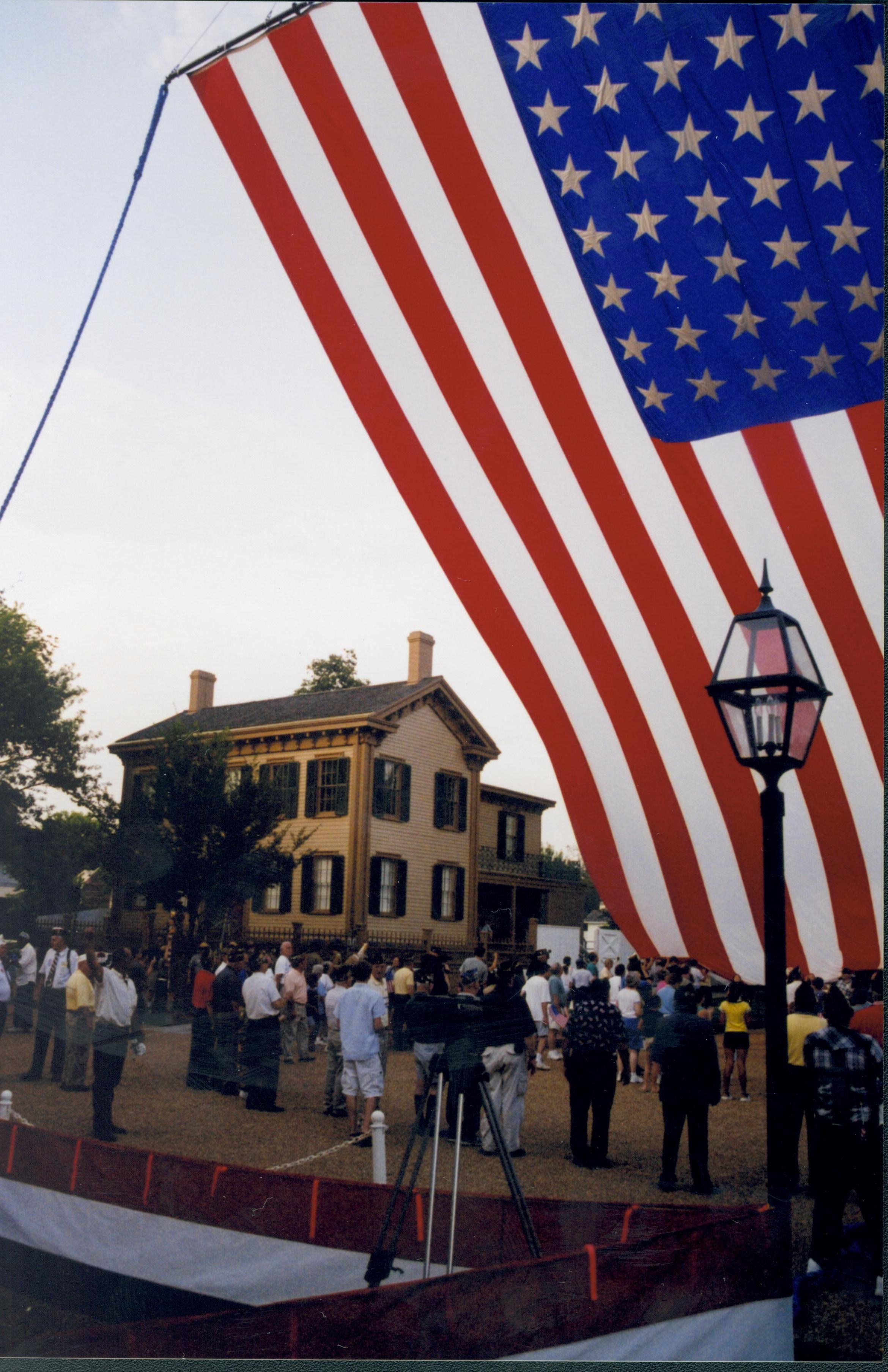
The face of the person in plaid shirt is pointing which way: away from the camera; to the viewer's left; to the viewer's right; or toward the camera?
away from the camera

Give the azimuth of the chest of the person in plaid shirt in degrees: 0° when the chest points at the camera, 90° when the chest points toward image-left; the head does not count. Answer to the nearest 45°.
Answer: approximately 180°

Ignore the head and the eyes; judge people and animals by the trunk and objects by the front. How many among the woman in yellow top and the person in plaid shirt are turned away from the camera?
2

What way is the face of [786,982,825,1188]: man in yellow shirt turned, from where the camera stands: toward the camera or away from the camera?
away from the camera

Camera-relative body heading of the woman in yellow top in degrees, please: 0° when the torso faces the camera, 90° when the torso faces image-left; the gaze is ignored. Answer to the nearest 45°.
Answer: approximately 180°

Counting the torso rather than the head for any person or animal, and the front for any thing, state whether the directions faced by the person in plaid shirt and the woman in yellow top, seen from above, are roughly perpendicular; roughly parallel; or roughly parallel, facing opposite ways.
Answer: roughly parallel

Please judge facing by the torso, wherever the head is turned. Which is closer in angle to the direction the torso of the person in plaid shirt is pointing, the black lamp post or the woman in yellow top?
the woman in yellow top

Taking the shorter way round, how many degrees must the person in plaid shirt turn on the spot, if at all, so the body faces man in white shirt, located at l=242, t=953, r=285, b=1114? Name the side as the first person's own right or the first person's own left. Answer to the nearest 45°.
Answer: approximately 45° to the first person's own left

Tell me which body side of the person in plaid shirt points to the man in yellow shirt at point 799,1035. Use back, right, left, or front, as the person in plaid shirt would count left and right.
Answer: front
